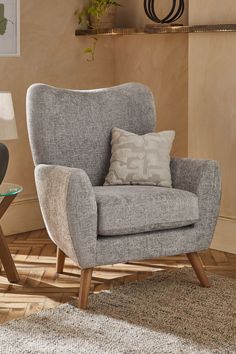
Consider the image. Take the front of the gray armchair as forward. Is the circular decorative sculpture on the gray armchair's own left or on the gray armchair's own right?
on the gray armchair's own left

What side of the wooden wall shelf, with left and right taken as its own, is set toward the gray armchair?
front

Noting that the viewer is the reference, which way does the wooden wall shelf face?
facing the viewer

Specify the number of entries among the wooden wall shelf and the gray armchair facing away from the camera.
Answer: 0

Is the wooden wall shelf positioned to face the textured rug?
yes

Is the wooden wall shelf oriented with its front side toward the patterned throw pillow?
yes

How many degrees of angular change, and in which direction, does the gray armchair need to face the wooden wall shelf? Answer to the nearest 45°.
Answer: approximately 135° to its left

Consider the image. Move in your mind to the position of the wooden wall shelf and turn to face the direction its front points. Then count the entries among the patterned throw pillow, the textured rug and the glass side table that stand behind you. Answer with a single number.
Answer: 0
